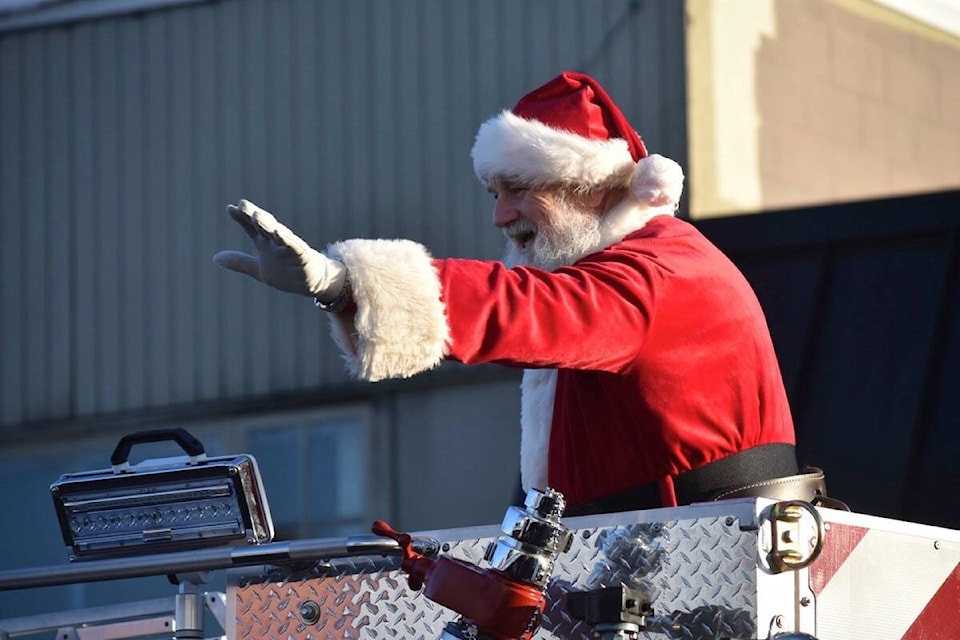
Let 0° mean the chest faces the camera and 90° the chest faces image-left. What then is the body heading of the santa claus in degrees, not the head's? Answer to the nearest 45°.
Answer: approximately 90°
